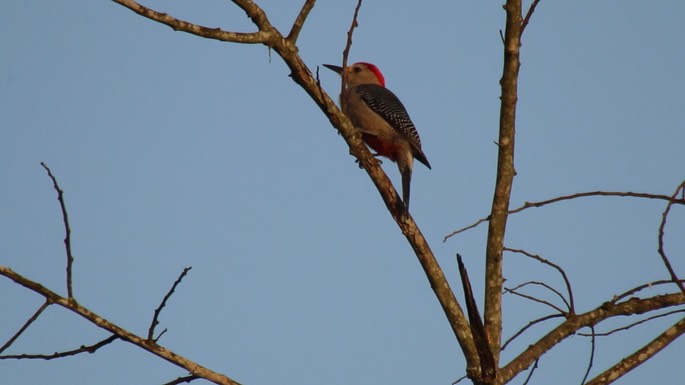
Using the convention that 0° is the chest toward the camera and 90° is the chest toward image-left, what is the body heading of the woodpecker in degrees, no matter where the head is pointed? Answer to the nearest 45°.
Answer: approximately 90°
